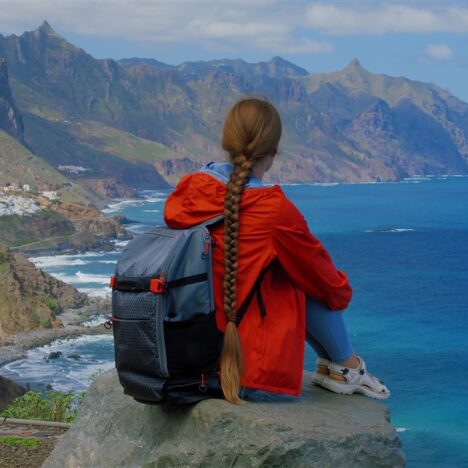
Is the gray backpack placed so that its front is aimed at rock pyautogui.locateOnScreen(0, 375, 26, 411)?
no

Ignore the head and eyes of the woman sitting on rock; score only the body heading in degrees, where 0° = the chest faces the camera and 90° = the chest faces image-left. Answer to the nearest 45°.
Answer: approximately 225°

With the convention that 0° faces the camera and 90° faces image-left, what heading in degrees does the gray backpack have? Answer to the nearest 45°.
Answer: approximately 45°

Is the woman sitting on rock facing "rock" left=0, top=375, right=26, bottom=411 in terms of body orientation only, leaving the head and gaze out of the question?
no

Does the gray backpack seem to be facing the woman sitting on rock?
no

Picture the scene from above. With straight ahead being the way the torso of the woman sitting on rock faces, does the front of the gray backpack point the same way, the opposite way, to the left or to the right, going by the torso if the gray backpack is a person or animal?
the opposite way
